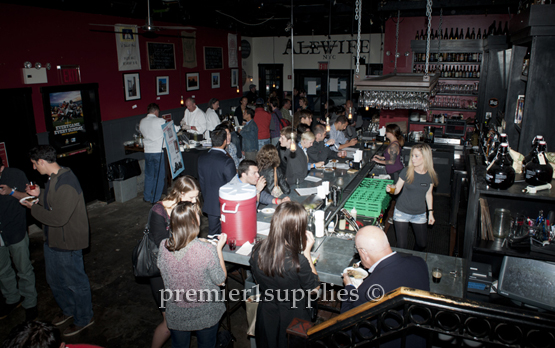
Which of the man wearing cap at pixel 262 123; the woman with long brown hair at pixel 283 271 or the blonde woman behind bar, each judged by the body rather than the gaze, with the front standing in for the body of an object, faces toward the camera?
the blonde woman behind bar

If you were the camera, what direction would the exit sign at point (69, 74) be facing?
facing the viewer and to the right of the viewer

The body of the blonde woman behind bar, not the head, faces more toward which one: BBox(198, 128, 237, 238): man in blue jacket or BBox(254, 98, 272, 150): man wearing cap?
the man in blue jacket

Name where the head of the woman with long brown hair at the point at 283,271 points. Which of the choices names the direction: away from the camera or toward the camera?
away from the camera

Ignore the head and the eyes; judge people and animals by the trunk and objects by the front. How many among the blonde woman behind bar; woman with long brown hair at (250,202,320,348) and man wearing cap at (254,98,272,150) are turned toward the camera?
1

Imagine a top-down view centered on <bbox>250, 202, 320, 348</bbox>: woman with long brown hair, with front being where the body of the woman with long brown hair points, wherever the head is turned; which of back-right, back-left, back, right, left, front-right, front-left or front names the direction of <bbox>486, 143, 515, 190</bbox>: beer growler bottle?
front-right

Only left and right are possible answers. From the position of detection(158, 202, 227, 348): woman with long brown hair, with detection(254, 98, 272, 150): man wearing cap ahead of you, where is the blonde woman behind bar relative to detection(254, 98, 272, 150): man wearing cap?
right

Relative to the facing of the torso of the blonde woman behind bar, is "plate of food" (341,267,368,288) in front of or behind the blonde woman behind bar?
in front

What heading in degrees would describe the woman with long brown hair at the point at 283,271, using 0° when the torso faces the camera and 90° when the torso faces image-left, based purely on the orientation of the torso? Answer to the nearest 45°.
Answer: approximately 225°

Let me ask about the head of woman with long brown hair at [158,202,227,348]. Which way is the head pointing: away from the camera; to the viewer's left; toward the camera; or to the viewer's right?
away from the camera

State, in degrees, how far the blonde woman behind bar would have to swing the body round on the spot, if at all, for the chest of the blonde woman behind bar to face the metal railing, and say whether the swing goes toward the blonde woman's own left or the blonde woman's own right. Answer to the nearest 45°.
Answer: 0° — they already face it
